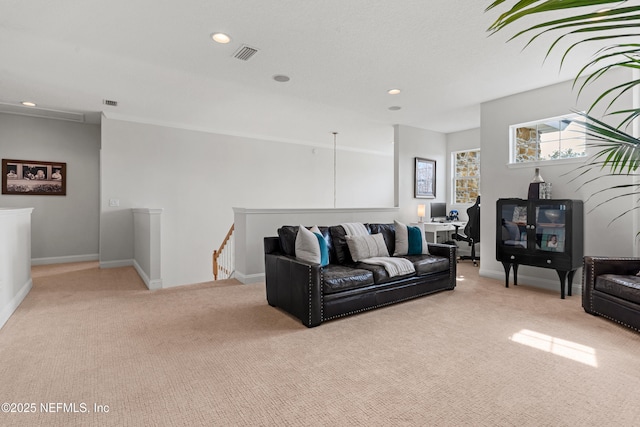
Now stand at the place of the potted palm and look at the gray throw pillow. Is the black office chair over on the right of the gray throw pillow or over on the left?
right

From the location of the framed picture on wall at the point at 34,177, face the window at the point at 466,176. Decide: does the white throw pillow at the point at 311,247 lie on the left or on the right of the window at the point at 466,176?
right

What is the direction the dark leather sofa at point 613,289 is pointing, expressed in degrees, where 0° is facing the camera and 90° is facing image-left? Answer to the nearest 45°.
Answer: approximately 45°

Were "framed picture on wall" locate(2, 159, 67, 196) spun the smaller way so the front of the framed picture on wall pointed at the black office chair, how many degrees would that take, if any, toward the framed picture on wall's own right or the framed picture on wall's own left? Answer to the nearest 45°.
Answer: approximately 45° to the framed picture on wall's own left

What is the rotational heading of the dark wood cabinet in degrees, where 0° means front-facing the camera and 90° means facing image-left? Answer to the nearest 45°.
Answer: approximately 45°

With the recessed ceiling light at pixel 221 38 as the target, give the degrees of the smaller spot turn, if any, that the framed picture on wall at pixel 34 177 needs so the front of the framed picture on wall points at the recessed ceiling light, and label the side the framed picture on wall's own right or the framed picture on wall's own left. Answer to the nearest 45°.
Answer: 0° — it already faces it

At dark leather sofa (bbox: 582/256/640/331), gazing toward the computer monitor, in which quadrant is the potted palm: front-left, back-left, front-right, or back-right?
back-left
